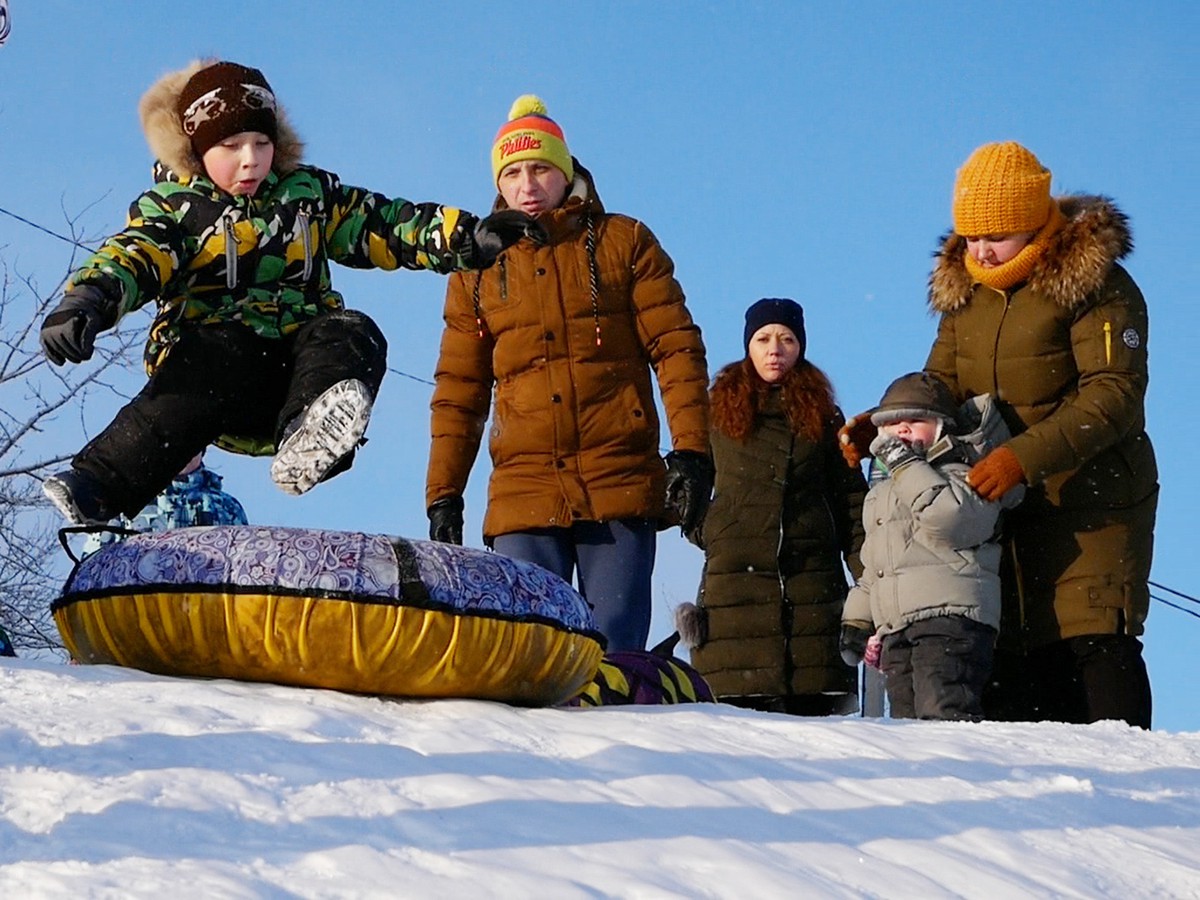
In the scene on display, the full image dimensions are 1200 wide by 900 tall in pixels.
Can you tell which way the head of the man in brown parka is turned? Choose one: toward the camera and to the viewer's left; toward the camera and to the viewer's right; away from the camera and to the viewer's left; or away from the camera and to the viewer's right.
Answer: toward the camera and to the viewer's left

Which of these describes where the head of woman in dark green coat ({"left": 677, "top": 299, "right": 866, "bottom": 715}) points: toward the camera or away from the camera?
toward the camera

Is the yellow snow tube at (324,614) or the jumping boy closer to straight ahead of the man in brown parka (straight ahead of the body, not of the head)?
the yellow snow tube

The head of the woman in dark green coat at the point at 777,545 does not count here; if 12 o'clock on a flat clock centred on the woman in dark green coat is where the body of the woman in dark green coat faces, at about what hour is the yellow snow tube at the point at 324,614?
The yellow snow tube is roughly at 1 o'clock from the woman in dark green coat.

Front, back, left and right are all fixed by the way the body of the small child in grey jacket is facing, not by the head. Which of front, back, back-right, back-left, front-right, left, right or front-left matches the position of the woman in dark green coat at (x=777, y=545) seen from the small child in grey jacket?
right

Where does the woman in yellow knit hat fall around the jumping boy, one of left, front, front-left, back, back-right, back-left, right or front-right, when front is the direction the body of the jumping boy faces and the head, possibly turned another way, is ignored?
left

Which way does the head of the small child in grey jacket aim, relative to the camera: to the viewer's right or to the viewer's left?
to the viewer's left

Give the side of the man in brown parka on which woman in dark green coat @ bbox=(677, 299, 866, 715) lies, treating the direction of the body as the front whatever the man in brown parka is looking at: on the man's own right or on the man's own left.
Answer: on the man's own left

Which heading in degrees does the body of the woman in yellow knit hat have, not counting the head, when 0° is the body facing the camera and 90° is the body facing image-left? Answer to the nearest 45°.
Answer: approximately 45°

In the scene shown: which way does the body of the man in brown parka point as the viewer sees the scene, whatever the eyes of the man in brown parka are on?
toward the camera

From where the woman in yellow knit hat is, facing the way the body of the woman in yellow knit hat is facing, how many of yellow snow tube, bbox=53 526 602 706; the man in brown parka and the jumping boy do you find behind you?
0

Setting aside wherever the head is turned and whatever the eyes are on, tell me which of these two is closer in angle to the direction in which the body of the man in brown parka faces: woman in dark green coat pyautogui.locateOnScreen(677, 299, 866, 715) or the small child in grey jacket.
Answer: the small child in grey jacket

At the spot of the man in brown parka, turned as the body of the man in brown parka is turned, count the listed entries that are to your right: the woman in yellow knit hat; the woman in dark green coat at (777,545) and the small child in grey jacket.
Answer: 0

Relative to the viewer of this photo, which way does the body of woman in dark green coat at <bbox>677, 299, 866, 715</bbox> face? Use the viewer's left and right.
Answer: facing the viewer

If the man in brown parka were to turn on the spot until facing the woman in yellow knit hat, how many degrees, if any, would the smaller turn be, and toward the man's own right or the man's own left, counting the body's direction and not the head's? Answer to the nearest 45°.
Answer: approximately 90° to the man's own left

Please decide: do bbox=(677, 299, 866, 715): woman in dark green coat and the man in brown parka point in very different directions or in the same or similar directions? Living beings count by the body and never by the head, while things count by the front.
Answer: same or similar directions
